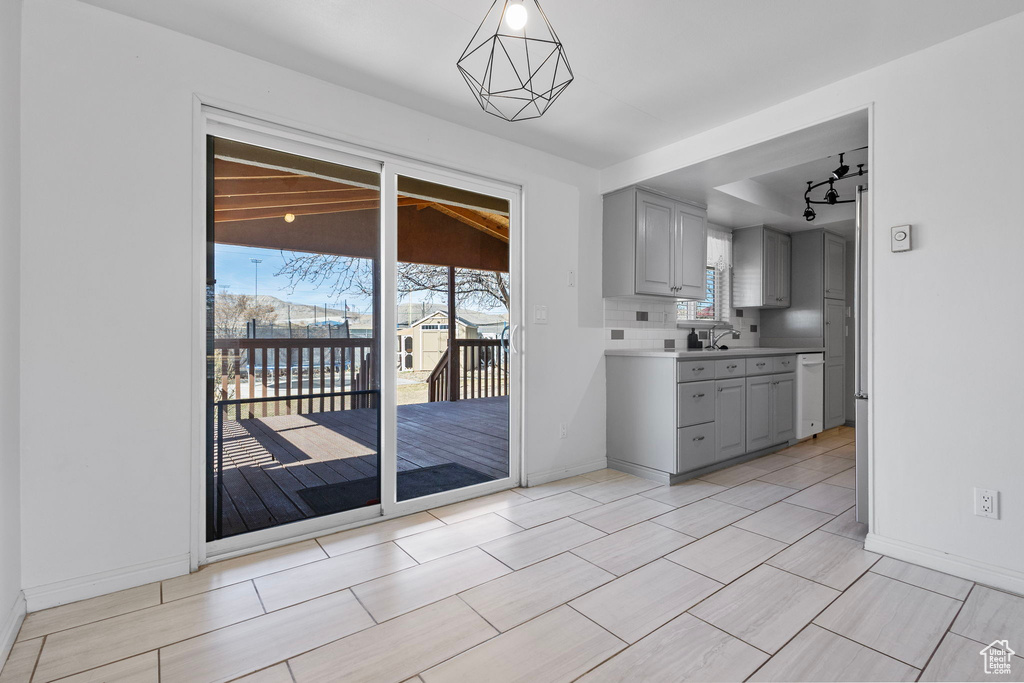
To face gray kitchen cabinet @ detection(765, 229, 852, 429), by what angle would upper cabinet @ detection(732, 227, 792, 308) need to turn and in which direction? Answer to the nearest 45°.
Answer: approximately 90° to its left

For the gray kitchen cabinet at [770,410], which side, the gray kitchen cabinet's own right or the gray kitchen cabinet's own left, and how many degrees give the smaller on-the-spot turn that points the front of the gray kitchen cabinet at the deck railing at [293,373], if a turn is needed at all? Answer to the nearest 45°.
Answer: approximately 90° to the gray kitchen cabinet's own right

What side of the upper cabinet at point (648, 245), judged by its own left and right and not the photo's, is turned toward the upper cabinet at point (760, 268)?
left

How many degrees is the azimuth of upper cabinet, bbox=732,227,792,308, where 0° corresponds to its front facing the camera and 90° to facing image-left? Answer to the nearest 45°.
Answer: approximately 315°

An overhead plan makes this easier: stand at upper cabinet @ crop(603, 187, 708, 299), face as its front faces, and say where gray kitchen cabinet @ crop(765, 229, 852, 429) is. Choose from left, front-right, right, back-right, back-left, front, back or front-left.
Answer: left

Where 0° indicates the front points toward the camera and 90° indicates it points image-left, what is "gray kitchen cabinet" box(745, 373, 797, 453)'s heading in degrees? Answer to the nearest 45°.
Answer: approximately 315°

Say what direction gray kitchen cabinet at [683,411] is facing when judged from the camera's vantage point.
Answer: facing the viewer and to the right of the viewer
